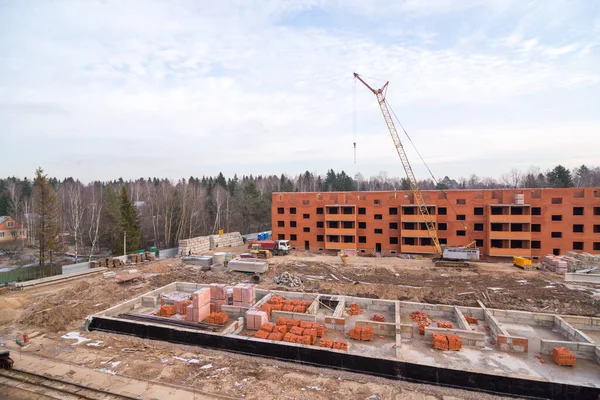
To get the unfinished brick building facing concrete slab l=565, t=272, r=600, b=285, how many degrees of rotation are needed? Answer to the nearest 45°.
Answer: approximately 45° to its left

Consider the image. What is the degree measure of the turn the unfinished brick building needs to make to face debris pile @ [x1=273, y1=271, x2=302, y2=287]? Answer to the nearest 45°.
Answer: approximately 45° to its right

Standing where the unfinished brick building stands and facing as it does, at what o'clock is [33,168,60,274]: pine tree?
The pine tree is roughly at 2 o'clock from the unfinished brick building.

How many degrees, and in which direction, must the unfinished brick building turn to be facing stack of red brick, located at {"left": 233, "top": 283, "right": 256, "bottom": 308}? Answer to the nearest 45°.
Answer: approximately 45° to its right

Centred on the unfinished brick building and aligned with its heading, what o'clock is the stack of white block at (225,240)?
The stack of white block is roughly at 3 o'clock from the unfinished brick building.

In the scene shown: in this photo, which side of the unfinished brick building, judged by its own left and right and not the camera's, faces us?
front

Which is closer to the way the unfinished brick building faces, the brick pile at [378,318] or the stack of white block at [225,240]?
the brick pile

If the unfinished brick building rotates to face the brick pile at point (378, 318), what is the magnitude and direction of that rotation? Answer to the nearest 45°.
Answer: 0° — it already faces it

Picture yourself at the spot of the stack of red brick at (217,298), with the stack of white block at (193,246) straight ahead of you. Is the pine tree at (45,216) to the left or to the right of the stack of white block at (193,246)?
left

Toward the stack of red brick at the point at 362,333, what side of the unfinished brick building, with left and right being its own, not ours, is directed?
front

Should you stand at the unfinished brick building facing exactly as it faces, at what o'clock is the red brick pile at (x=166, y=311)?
The red brick pile is roughly at 1 o'clock from the unfinished brick building.

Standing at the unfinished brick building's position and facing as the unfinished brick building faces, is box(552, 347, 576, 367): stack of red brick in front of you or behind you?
in front
